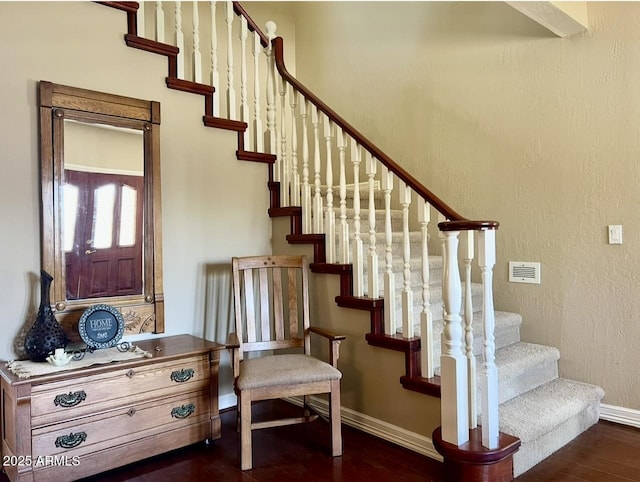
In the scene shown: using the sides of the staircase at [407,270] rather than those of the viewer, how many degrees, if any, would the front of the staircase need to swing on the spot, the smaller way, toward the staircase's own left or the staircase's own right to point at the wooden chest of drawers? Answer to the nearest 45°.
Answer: approximately 90° to the staircase's own right

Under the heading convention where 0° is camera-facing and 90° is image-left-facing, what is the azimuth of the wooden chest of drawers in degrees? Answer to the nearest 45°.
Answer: approximately 315°

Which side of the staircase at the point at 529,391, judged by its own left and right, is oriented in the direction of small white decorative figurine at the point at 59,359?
right

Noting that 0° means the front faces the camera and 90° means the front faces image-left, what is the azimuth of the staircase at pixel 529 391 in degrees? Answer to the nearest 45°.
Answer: approximately 315°

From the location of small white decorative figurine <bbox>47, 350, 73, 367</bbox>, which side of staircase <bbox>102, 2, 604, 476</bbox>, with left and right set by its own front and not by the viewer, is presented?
right

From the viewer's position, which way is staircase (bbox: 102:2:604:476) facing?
facing the viewer and to the right of the viewer

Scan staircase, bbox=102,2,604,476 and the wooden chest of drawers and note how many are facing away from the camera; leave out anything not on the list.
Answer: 0

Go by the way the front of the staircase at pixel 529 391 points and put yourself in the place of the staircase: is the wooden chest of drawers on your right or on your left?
on your right
